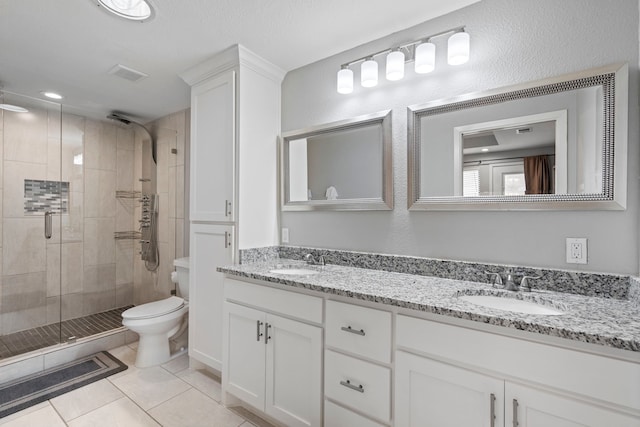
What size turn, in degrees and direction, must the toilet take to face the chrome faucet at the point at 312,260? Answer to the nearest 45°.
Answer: approximately 90° to its left

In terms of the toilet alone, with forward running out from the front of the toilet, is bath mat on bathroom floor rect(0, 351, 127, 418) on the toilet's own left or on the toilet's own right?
on the toilet's own right

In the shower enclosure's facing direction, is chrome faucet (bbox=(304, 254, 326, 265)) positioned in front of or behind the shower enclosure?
in front

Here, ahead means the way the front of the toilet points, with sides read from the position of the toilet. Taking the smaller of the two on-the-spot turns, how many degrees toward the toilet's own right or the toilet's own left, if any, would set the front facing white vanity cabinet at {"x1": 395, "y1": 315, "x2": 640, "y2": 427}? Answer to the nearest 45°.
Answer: approximately 90° to the toilet's own left

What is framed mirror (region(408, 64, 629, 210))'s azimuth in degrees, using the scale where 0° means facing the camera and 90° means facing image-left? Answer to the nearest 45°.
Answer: approximately 45°

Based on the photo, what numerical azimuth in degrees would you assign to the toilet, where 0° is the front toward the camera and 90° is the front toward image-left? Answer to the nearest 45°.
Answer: approximately 45°

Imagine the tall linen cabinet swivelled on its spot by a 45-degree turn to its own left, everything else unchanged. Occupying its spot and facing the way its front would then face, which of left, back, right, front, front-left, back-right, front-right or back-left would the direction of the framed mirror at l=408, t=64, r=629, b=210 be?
front-left

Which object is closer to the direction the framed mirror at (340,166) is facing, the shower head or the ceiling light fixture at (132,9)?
the ceiling light fixture

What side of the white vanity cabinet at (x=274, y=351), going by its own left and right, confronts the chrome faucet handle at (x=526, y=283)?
left

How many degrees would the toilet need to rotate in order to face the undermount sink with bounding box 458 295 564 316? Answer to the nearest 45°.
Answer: approximately 90° to its left

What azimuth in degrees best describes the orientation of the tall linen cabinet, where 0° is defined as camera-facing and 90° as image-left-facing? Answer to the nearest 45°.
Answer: approximately 45°

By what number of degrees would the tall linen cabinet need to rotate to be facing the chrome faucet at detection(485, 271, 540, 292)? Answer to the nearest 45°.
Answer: approximately 90° to its left
